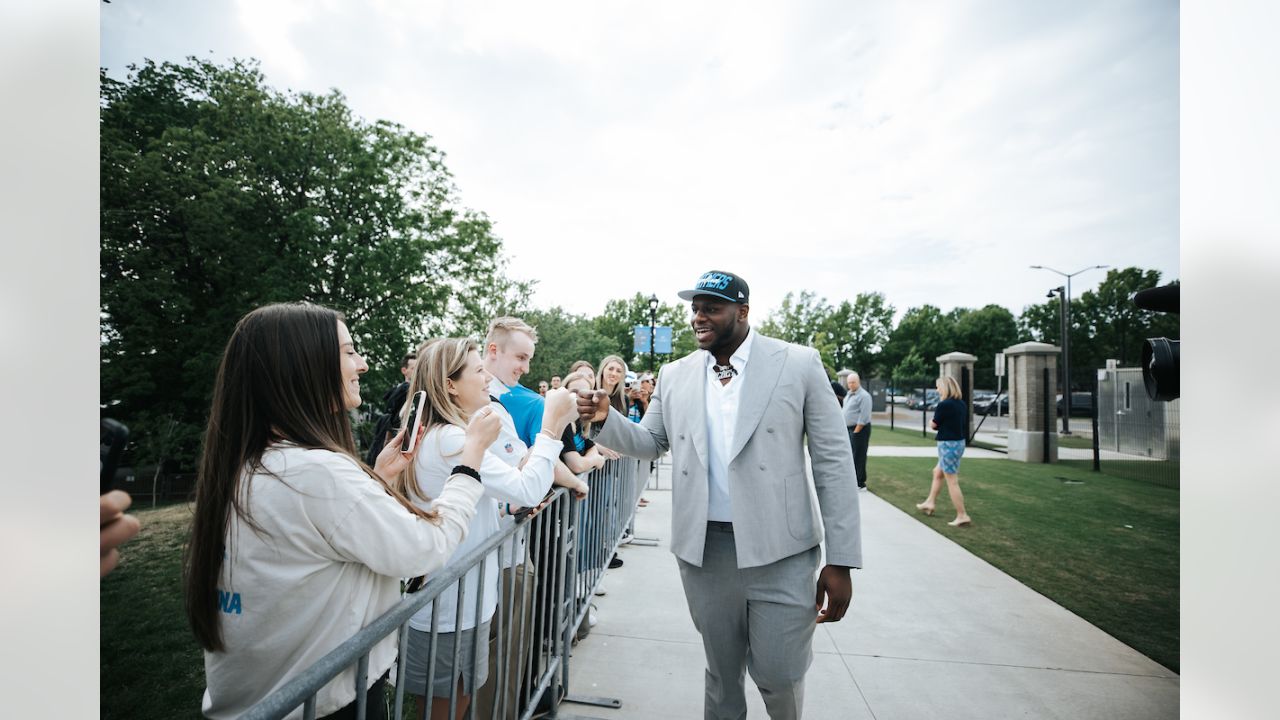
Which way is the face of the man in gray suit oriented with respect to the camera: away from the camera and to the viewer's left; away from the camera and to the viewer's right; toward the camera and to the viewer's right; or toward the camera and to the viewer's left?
toward the camera and to the viewer's left

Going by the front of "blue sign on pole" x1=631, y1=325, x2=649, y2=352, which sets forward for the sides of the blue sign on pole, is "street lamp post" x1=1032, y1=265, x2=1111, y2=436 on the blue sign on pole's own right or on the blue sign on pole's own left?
on the blue sign on pole's own left

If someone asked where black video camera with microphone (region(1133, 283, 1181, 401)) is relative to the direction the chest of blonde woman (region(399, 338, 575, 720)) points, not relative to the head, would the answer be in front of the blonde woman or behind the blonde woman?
in front

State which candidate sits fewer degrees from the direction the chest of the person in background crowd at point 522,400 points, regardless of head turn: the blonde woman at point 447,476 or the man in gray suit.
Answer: the man in gray suit

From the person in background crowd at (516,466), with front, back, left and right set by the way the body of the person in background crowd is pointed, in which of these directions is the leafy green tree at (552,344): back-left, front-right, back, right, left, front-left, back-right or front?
back-left

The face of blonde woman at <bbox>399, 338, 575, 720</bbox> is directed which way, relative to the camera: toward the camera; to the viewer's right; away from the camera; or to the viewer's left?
to the viewer's right

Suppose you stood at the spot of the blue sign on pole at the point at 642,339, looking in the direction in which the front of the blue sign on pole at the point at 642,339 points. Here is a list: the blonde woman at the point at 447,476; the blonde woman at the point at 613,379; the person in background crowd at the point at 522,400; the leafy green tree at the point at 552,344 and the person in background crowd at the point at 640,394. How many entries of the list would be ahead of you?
4

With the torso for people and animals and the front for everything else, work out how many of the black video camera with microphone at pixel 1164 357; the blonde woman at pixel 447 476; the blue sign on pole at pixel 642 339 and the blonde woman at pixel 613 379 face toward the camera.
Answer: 2

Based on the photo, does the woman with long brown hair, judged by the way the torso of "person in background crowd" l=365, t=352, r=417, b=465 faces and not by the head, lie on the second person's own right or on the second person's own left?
on the second person's own right

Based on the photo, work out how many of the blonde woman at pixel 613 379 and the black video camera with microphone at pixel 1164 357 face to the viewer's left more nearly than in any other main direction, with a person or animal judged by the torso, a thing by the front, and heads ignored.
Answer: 1

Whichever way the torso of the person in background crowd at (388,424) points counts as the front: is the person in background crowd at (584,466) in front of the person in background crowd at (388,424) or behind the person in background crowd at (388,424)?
in front

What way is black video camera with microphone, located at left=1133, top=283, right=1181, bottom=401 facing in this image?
to the viewer's left

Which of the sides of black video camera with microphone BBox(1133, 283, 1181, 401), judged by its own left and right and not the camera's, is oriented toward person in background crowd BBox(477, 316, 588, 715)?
front

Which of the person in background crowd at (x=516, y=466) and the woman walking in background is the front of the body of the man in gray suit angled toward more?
the person in background crowd

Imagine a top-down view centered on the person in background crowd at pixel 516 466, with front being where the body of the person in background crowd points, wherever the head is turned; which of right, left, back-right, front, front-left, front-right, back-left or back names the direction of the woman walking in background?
left
